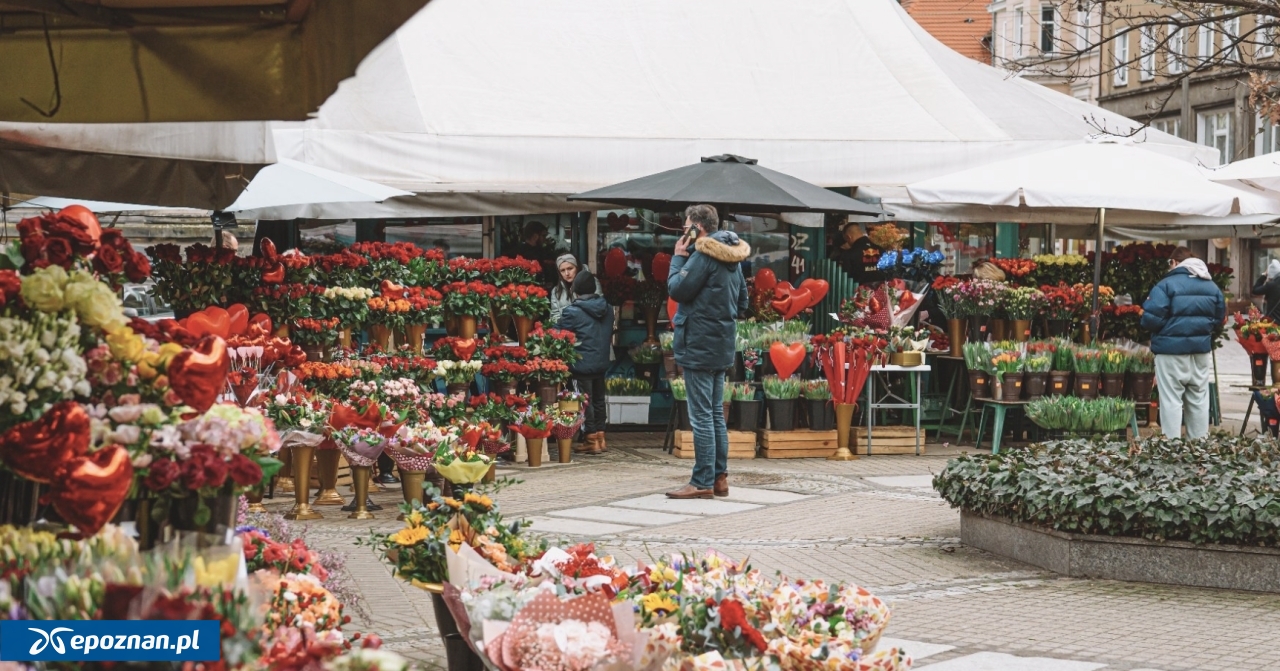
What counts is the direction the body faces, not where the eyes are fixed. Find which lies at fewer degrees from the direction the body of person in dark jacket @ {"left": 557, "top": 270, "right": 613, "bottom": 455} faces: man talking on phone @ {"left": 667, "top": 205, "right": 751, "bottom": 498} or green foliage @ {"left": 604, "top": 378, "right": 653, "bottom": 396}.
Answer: the green foliage

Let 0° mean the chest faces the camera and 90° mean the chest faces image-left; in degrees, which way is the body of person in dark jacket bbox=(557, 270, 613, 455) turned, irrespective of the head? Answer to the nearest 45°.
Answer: approximately 135°

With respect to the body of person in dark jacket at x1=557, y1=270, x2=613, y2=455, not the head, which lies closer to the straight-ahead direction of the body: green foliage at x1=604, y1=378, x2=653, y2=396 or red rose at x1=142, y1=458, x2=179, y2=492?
the green foliage

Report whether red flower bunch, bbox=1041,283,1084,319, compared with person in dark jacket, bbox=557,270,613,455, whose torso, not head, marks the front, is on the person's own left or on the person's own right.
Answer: on the person's own right

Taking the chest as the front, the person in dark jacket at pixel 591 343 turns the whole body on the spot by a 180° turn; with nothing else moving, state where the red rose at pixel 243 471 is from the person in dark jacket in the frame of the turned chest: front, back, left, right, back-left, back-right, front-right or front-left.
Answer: front-right

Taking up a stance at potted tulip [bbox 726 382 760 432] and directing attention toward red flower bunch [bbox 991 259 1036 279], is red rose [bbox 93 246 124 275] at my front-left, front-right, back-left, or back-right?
back-right

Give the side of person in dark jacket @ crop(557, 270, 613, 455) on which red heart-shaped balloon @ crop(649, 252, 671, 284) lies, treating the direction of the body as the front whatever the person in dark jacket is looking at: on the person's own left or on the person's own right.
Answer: on the person's own right

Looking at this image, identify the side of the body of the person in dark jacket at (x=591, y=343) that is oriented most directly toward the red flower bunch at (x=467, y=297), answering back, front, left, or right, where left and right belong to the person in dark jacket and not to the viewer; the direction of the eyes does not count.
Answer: left

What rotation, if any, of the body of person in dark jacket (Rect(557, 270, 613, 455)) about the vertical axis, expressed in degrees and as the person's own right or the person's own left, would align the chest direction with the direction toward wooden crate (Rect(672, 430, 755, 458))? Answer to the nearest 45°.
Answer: approximately 135° to the person's own right

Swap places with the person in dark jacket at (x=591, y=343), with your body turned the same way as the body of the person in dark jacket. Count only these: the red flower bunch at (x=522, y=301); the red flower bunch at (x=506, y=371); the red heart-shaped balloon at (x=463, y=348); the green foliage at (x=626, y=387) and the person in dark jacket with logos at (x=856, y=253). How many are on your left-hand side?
3

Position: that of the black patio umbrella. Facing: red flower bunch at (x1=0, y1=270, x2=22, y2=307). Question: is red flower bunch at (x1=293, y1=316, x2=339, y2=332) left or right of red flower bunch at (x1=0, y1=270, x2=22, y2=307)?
right

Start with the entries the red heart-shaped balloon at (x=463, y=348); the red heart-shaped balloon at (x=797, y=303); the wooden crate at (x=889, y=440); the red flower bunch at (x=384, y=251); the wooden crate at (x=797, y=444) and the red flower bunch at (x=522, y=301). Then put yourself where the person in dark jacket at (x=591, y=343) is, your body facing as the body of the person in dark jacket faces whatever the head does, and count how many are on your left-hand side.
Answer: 3
